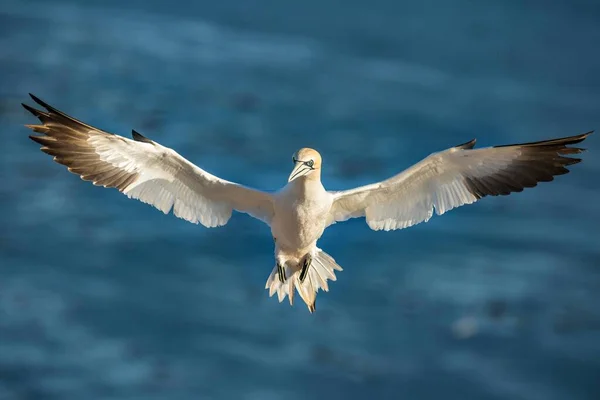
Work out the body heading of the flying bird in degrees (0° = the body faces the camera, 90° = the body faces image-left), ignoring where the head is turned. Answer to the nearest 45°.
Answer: approximately 0°
